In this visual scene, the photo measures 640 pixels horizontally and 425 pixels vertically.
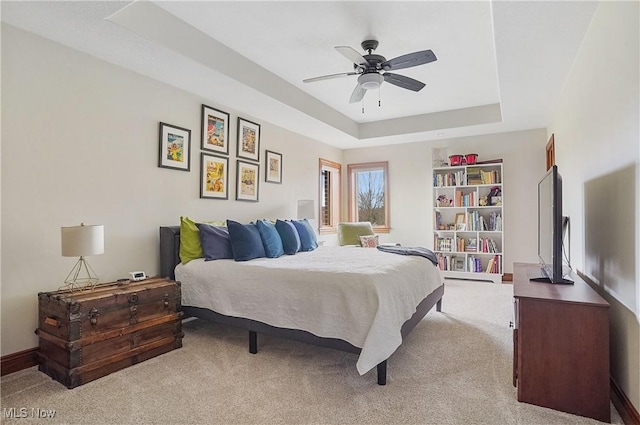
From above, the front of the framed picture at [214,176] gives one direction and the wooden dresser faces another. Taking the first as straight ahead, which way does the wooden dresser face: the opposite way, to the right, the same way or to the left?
the opposite way

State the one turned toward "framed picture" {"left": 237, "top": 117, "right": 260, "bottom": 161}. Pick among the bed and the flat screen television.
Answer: the flat screen television

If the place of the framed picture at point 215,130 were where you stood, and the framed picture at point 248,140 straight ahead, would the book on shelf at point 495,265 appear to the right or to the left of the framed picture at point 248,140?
right

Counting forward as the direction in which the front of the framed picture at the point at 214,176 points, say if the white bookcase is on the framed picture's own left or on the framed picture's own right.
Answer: on the framed picture's own left

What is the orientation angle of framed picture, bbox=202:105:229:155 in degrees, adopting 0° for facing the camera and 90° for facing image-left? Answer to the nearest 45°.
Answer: approximately 315°

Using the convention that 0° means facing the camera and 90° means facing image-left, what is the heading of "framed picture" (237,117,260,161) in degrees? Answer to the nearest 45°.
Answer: approximately 315°

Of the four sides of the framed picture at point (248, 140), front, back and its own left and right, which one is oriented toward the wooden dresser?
front

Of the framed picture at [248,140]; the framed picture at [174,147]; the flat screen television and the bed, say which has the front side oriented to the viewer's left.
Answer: the flat screen television

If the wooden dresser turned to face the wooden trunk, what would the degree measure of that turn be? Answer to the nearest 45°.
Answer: approximately 45° to its left

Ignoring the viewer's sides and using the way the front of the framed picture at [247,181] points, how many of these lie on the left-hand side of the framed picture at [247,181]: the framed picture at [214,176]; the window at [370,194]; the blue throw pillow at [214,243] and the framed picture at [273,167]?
2

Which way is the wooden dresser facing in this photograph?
to the viewer's left

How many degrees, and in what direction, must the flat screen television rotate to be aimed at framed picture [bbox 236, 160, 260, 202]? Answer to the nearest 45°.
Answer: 0° — it already faces it

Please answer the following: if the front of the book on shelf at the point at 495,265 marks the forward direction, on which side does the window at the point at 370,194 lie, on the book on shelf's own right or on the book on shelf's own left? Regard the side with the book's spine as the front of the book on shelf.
on the book on shelf's own right

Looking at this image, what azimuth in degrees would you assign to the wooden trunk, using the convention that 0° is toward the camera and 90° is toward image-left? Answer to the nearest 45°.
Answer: approximately 315°

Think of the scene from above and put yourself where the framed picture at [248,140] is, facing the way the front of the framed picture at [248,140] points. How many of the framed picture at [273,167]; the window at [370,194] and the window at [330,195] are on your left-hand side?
3

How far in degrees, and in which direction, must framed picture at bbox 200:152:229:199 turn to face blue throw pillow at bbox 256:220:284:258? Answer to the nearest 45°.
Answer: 0° — it already faces it
